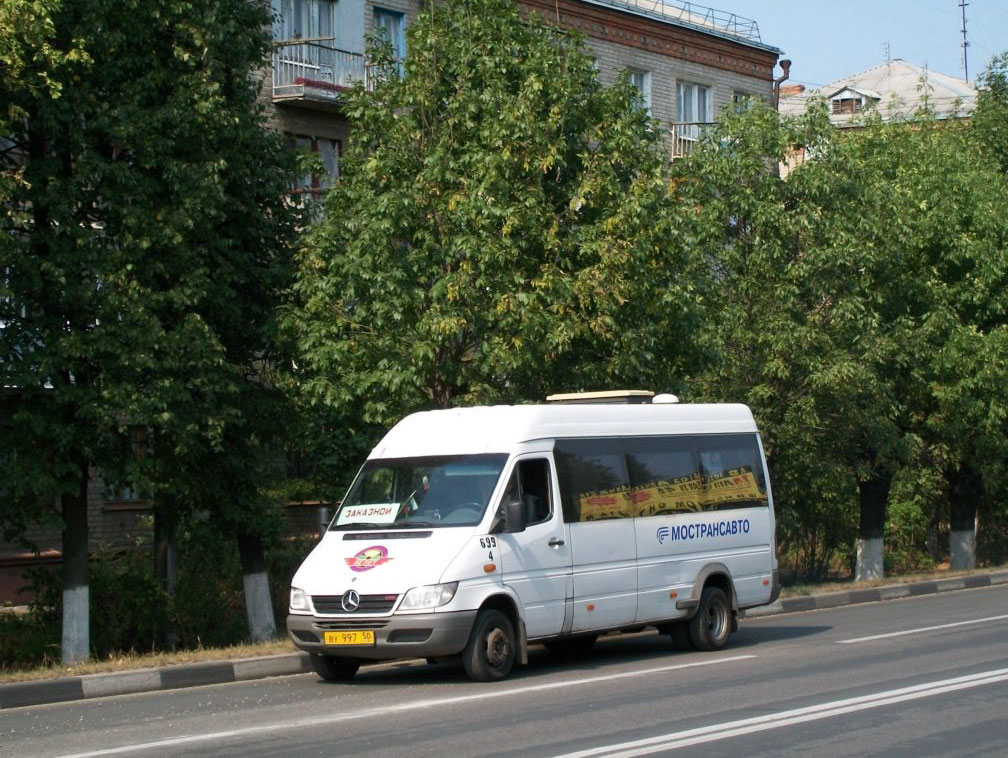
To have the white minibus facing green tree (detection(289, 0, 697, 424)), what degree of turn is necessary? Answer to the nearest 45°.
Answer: approximately 135° to its right

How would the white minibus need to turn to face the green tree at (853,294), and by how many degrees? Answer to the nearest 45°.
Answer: approximately 180°

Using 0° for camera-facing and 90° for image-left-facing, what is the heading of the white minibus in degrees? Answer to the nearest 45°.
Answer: approximately 45°

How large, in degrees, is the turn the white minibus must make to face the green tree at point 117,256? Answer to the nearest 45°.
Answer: approximately 90° to its right
